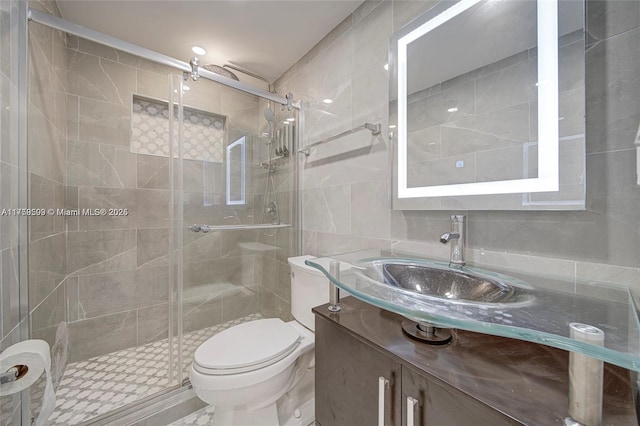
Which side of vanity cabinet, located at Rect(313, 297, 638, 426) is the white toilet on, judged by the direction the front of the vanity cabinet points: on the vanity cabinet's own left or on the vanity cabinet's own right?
on the vanity cabinet's own right

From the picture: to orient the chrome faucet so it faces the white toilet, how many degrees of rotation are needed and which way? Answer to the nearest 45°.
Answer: approximately 45° to its right

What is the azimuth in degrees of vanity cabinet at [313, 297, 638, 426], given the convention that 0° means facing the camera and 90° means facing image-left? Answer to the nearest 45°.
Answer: approximately 45°

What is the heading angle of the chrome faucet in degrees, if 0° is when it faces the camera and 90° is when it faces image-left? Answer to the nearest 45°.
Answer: approximately 45°

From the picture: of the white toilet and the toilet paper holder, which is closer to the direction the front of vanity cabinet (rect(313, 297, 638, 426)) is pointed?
the toilet paper holder
